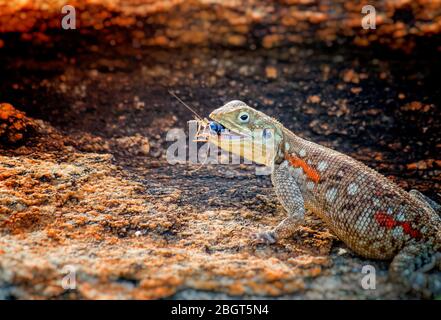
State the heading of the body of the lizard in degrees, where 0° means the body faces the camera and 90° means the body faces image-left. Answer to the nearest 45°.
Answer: approximately 90°
